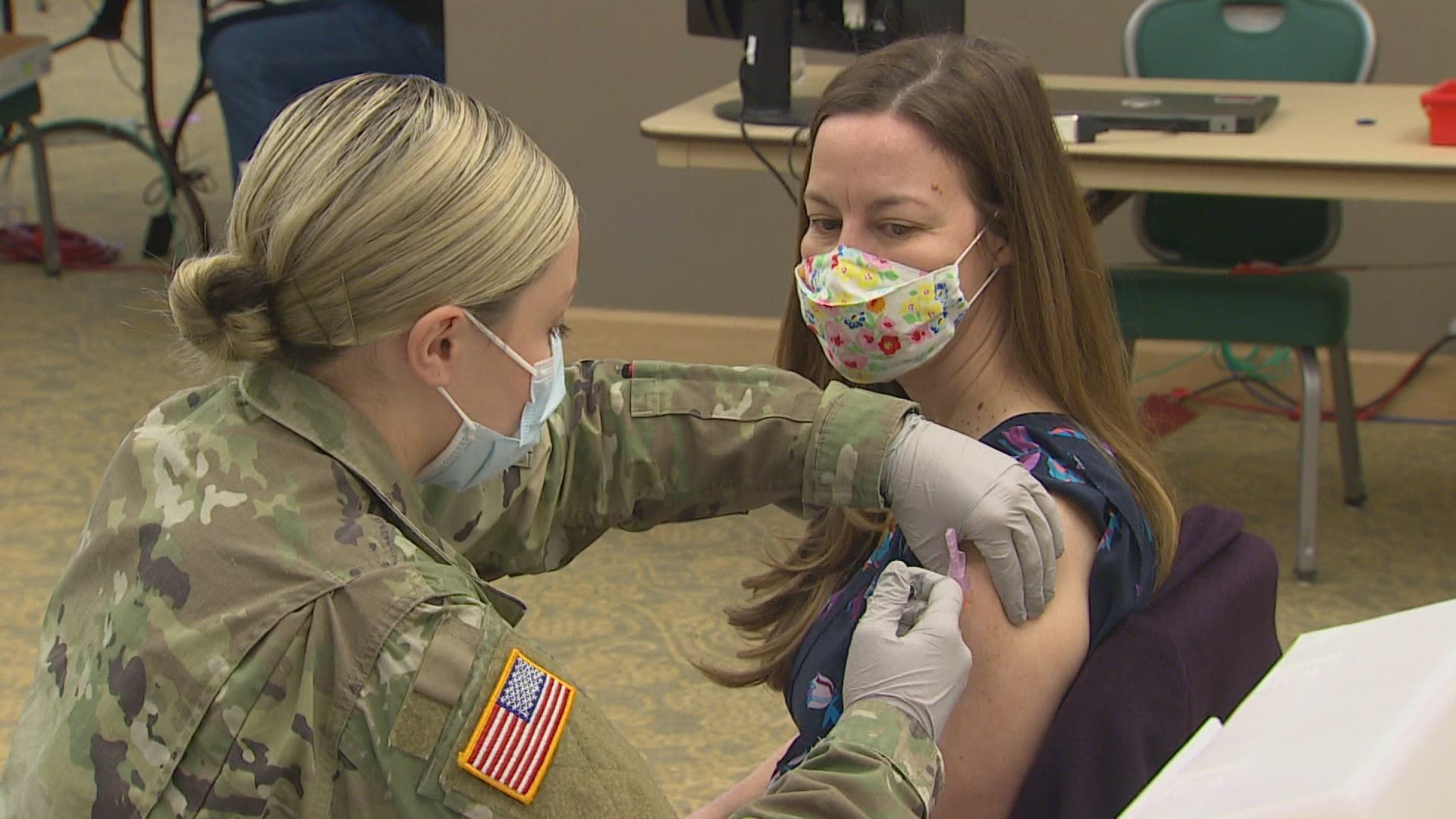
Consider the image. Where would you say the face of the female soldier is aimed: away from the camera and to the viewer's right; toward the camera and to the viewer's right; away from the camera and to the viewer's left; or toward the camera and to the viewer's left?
away from the camera and to the viewer's right

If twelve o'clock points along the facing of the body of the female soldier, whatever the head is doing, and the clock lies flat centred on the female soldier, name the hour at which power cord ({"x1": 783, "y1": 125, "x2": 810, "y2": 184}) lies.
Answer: The power cord is roughly at 11 o'clock from the female soldier.

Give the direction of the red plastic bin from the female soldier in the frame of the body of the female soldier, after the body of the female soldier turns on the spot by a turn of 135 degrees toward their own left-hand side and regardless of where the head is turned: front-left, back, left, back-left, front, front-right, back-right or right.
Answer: back-right

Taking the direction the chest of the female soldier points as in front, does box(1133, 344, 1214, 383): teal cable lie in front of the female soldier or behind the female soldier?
in front

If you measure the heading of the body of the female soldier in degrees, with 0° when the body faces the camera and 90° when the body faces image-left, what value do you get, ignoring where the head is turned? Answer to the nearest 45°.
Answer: approximately 225°

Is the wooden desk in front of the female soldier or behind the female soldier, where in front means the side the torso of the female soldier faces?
in front

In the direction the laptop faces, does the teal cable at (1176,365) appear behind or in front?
in front
